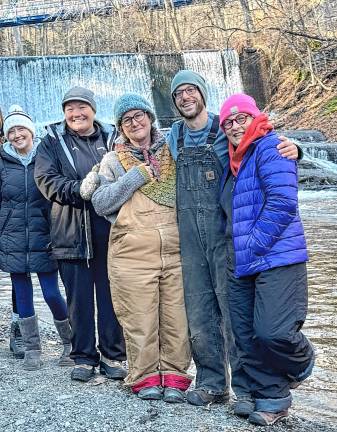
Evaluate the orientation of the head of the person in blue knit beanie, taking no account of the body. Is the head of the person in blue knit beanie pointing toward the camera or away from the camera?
toward the camera

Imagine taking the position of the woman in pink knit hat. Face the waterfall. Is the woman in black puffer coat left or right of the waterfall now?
left

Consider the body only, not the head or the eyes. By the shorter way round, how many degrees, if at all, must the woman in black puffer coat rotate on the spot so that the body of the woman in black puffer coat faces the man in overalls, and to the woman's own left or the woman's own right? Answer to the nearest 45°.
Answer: approximately 45° to the woman's own left

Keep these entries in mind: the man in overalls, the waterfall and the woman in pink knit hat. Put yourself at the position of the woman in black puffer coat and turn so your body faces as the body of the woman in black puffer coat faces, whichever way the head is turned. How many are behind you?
1

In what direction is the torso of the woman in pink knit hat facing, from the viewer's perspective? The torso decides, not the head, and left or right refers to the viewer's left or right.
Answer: facing the viewer and to the left of the viewer

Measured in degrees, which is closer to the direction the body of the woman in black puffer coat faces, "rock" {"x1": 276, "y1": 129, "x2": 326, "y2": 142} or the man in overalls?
the man in overalls

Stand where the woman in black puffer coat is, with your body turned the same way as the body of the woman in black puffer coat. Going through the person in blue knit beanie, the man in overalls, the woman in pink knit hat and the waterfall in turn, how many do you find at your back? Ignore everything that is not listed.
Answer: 1

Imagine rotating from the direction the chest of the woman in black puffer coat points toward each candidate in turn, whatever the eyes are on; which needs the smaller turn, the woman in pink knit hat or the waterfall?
the woman in pink knit hat

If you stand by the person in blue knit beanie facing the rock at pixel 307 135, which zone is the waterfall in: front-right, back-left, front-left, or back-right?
front-left

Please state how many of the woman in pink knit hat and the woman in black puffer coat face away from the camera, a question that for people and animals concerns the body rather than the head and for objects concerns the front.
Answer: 0

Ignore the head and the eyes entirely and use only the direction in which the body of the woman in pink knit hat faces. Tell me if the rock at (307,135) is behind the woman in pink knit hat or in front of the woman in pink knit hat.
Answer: behind

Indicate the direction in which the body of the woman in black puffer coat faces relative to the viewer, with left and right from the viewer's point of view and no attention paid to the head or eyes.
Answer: facing the viewer

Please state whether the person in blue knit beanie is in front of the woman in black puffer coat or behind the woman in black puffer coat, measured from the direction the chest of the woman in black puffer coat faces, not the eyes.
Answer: in front

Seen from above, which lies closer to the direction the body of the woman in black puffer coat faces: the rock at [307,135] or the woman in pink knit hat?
the woman in pink knit hat

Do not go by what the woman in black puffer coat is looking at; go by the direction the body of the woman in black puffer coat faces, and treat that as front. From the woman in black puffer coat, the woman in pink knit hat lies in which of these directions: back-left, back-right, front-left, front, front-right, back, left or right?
front-left
